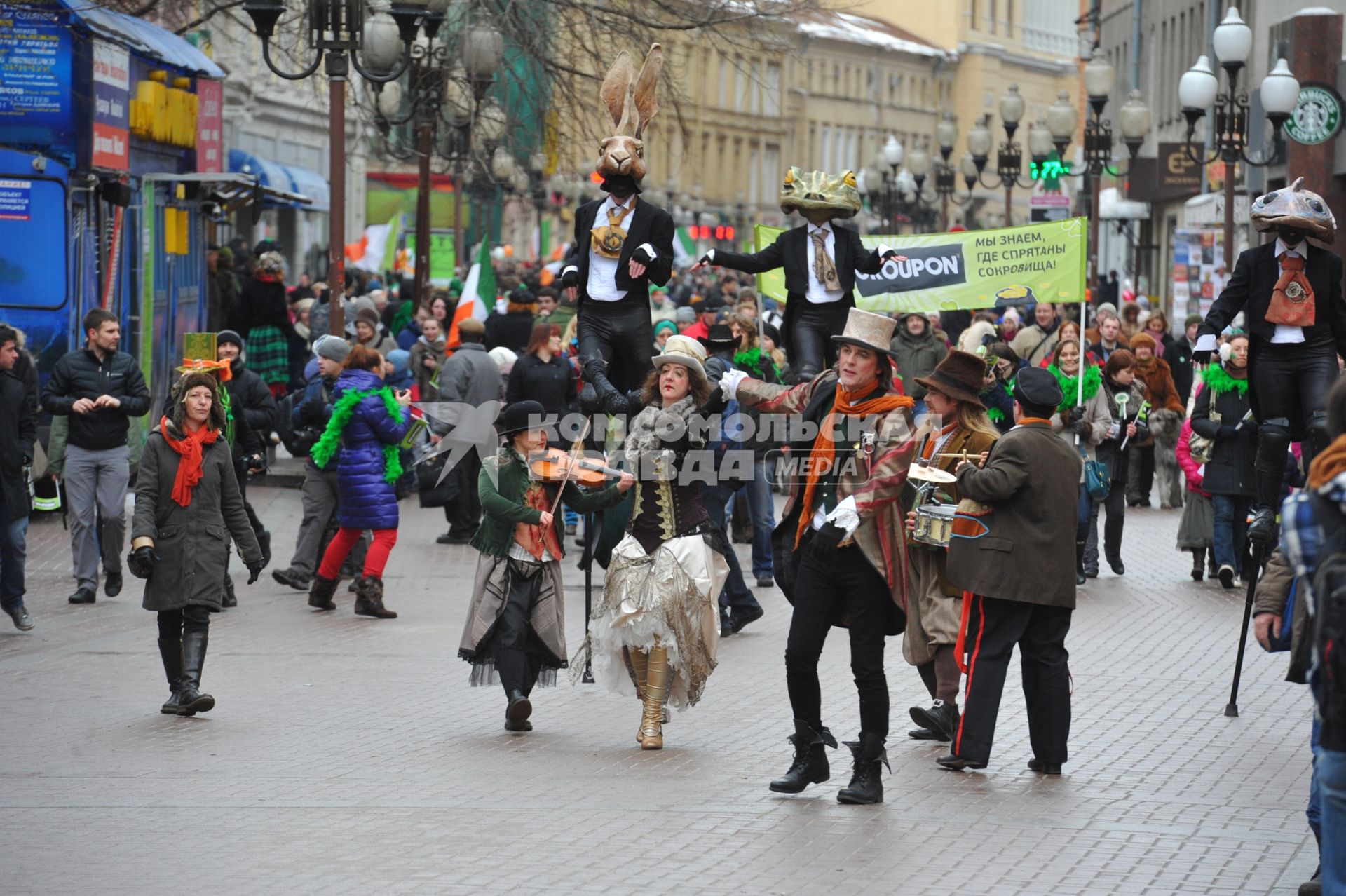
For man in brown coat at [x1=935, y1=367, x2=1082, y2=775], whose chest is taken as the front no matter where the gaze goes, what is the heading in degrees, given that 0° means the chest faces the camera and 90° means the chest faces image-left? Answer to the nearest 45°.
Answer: approximately 135°

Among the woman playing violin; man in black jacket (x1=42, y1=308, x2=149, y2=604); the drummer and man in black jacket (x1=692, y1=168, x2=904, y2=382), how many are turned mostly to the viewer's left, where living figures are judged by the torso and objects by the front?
1

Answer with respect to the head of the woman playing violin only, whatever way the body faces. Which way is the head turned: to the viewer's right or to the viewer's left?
to the viewer's right

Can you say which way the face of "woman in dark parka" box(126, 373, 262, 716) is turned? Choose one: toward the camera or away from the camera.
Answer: toward the camera

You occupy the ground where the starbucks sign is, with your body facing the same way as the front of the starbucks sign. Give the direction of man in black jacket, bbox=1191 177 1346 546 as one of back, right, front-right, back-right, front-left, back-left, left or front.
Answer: front

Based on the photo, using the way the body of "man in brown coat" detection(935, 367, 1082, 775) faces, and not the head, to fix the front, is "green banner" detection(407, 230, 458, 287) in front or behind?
in front

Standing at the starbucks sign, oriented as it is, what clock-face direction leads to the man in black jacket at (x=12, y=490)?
The man in black jacket is roughly at 1 o'clock from the starbucks sign.

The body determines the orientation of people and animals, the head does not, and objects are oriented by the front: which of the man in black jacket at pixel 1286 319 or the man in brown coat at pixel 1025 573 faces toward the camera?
the man in black jacket

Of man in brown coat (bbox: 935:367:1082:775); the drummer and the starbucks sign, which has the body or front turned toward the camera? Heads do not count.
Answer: the starbucks sign

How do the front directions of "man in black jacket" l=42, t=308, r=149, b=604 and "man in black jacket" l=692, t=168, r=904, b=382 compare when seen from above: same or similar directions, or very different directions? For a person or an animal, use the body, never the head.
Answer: same or similar directions

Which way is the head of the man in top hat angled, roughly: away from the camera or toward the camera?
toward the camera

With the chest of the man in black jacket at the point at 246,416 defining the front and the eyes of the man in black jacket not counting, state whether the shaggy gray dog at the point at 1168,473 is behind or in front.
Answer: behind

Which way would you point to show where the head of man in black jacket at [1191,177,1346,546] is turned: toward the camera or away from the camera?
toward the camera

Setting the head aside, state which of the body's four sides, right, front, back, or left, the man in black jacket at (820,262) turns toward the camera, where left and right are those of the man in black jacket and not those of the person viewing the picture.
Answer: front

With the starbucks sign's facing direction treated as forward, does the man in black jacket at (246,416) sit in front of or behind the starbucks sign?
in front

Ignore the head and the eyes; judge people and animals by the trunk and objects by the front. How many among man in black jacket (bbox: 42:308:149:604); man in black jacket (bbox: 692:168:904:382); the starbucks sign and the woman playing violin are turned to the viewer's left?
0
